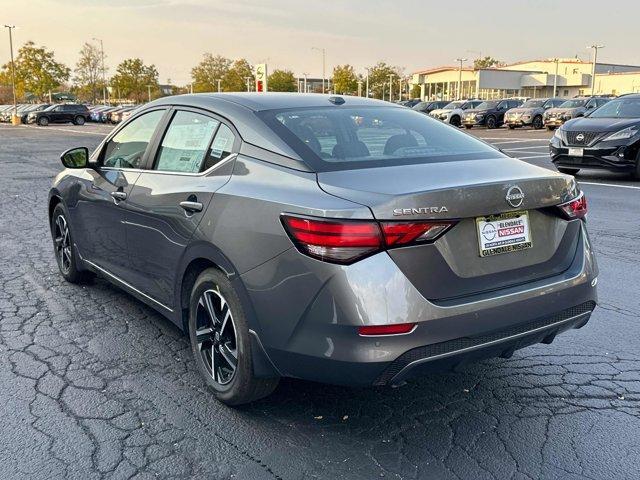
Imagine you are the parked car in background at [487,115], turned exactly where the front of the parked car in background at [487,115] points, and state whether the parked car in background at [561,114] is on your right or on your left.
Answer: on your left

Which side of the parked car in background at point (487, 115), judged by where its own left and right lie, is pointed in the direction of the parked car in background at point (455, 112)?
right

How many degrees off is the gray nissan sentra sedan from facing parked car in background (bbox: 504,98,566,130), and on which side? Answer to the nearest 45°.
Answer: approximately 45° to its right

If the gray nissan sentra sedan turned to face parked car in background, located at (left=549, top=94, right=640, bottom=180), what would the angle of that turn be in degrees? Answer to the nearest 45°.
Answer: approximately 90° to its right

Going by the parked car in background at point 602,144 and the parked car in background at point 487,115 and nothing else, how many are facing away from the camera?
0

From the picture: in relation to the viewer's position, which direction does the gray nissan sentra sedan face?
facing away from the viewer and to the left of the viewer

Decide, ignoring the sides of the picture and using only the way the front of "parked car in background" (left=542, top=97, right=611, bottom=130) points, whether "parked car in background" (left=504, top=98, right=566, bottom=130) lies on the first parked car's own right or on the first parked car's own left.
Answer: on the first parked car's own right

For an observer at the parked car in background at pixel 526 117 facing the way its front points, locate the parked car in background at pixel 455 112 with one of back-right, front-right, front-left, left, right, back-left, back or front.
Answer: right

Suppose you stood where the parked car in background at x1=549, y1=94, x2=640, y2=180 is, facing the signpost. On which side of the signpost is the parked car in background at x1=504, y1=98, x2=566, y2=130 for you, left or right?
right

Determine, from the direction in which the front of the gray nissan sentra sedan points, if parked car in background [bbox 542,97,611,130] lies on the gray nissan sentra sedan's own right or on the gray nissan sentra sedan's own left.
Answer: on the gray nissan sentra sedan's own right

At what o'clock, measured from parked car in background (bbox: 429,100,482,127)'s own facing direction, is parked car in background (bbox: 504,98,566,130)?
parked car in background (bbox: 504,98,566,130) is roughly at 9 o'clock from parked car in background (bbox: 429,100,482,127).

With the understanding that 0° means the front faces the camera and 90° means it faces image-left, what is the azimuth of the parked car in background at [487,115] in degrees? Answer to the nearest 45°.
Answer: approximately 45°

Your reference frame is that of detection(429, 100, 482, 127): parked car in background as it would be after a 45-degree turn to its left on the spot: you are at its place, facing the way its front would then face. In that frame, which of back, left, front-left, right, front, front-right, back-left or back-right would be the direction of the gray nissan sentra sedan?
front

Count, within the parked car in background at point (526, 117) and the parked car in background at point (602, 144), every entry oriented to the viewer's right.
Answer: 0
